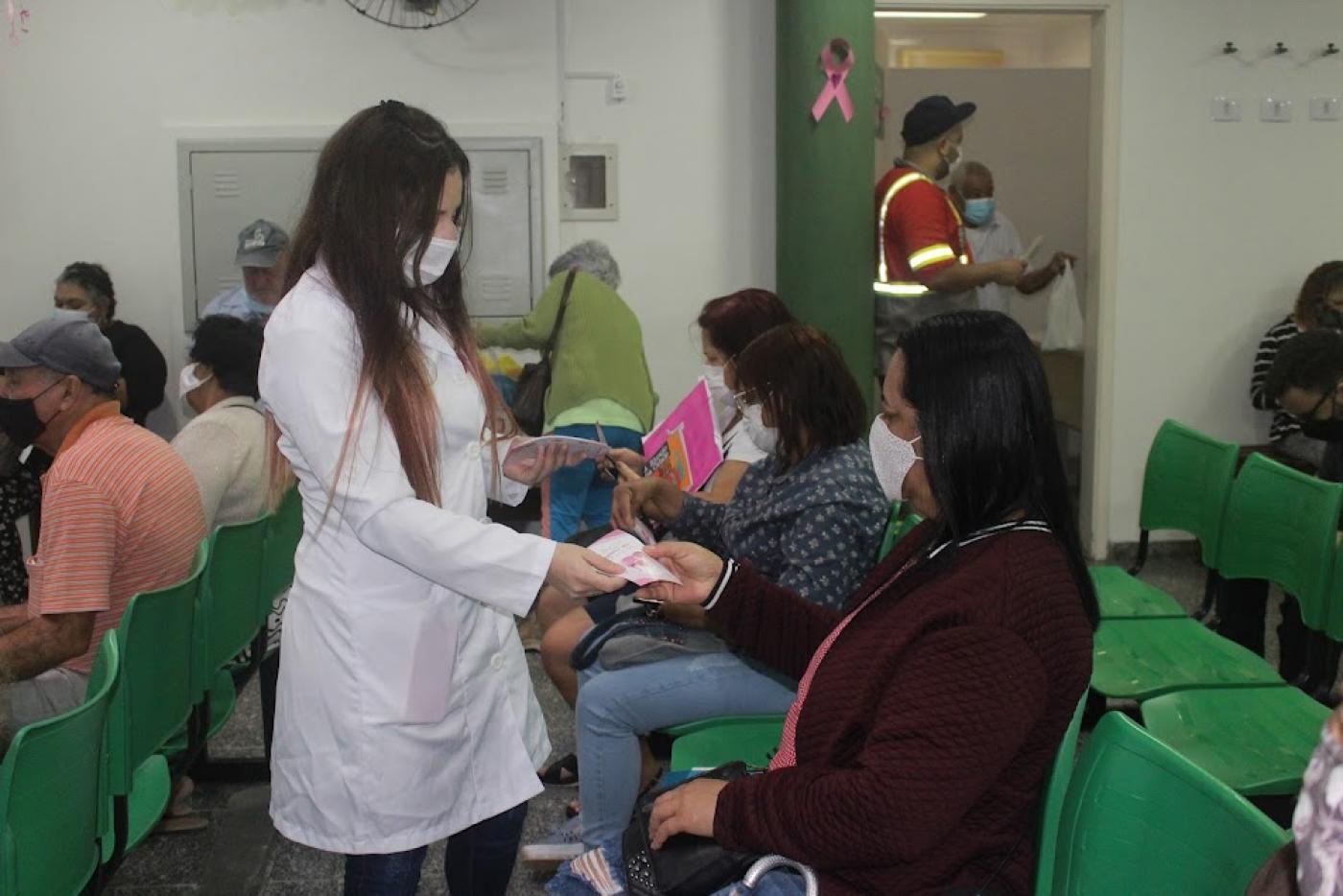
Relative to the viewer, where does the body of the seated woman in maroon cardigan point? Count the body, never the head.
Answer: to the viewer's left

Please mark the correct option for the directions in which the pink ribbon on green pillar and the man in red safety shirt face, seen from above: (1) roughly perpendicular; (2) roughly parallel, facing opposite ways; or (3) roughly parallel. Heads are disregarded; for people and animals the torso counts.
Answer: roughly perpendicular

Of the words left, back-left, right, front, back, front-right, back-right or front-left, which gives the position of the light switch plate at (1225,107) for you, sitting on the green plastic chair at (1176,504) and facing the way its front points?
back-right

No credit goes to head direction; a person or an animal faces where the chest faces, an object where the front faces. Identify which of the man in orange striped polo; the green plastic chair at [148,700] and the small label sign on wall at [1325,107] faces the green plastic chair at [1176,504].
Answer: the small label sign on wall

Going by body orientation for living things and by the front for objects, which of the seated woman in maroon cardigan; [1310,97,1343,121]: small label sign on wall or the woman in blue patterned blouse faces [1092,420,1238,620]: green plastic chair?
the small label sign on wall

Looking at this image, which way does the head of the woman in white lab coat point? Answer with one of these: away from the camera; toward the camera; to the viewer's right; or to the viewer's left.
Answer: to the viewer's right
